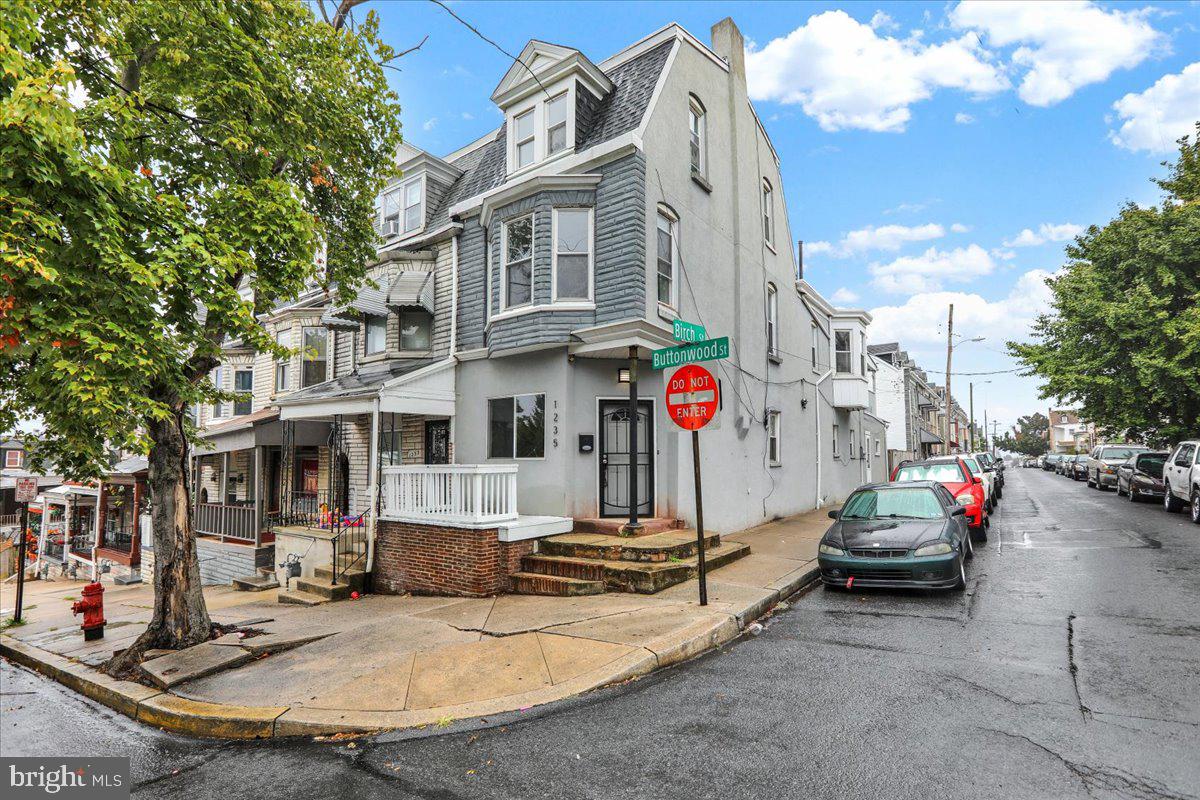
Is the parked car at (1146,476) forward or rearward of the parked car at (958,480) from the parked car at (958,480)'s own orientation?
rearward

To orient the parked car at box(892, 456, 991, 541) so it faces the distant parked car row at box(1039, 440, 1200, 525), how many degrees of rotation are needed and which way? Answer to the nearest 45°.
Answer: approximately 135° to its left

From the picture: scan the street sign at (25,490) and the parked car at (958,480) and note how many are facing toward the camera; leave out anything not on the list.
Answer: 2

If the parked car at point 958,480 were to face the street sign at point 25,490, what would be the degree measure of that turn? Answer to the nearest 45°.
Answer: approximately 45° to its right

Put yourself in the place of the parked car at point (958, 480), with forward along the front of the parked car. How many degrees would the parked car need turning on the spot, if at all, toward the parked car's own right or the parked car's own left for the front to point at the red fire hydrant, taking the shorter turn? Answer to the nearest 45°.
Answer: approximately 45° to the parked car's own right

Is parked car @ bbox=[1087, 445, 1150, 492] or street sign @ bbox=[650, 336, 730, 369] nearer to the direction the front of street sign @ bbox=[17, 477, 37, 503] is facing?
the street sign

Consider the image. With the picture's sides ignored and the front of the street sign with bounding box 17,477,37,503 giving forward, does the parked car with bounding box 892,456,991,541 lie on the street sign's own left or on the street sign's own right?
on the street sign's own left

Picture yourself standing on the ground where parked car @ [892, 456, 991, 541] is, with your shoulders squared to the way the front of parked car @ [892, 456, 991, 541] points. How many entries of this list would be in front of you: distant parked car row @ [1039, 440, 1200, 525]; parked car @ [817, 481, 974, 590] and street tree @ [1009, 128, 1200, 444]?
1

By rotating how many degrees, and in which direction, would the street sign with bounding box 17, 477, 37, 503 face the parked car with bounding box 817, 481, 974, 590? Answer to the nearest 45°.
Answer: approximately 45° to its left

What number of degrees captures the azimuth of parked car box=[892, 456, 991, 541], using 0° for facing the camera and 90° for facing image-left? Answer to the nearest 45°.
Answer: approximately 0°

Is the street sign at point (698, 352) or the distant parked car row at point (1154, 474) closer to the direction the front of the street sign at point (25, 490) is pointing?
the street sign

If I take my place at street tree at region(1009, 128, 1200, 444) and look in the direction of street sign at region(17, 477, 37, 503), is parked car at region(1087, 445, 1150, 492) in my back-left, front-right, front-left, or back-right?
back-right

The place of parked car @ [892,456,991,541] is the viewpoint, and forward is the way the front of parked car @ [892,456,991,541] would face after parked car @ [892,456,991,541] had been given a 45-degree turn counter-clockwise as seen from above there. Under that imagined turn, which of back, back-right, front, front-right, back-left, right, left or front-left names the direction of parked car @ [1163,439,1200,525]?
left

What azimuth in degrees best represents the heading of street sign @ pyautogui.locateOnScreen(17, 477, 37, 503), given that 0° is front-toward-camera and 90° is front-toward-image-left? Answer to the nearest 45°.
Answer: approximately 0°

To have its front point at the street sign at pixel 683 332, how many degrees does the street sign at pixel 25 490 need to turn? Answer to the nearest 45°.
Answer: approximately 45° to its left
